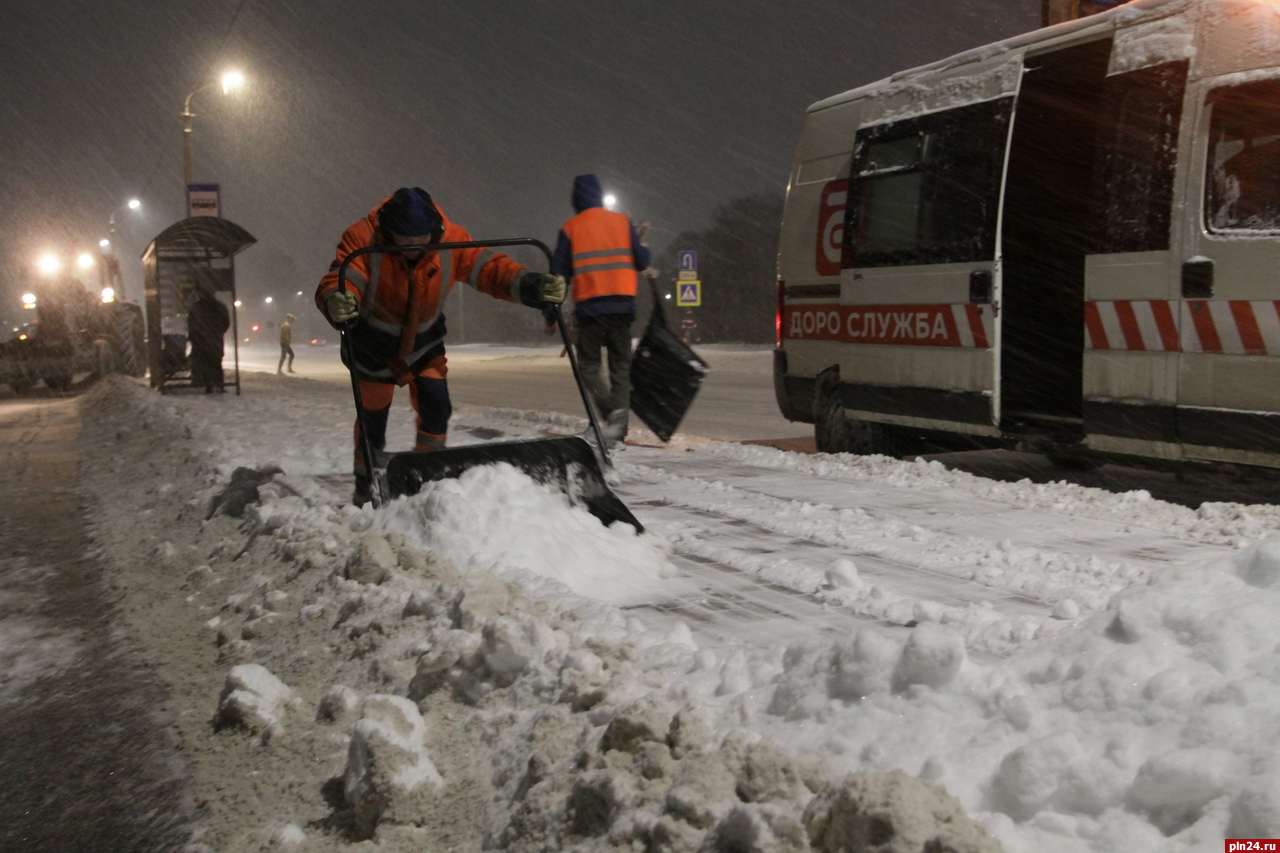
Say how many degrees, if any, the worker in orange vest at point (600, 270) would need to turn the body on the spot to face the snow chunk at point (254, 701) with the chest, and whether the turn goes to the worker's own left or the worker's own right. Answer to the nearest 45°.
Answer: approximately 180°

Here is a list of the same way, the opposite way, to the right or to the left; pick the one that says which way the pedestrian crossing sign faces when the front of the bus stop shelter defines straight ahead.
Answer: to the right

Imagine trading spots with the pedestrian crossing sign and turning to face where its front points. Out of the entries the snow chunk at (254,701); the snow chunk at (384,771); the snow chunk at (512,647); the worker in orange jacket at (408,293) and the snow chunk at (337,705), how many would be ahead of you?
5

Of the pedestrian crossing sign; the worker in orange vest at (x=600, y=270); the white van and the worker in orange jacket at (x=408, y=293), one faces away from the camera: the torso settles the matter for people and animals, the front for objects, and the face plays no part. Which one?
the worker in orange vest at (x=600, y=270)

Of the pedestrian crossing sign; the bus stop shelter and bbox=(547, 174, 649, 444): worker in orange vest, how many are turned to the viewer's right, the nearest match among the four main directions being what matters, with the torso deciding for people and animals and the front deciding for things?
1

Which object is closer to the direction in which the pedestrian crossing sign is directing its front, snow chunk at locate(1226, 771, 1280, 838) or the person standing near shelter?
the snow chunk

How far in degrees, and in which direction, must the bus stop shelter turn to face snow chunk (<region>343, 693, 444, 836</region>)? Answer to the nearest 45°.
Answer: approximately 90° to its right

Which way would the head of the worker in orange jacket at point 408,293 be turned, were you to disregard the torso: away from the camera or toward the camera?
toward the camera

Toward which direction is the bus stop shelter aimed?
to the viewer's right

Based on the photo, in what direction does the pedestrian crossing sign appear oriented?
toward the camera

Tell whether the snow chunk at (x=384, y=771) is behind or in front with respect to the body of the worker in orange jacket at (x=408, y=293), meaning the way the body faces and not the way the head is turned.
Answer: in front

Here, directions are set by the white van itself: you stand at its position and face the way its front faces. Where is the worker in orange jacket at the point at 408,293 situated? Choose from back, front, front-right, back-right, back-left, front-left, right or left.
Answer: right

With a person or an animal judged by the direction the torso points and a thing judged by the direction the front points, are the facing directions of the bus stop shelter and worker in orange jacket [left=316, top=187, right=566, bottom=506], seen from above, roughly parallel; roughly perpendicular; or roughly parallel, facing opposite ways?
roughly perpendicular

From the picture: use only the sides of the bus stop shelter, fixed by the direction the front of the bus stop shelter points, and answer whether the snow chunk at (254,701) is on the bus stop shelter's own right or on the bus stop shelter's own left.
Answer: on the bus stop shelter's own right

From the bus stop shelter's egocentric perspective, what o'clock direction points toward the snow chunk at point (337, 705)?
The snow chunk is roughly at 3 o'clock from the bus stop shelter.

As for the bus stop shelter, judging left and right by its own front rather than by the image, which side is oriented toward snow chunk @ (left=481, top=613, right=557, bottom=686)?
right

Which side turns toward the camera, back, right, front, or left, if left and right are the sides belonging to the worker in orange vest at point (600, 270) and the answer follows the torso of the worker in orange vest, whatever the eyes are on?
back

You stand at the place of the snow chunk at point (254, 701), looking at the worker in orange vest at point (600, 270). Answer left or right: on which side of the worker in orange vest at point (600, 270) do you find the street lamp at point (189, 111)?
left

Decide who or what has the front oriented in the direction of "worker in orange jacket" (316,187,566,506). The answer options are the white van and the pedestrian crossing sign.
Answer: the pedestrian crossing sign

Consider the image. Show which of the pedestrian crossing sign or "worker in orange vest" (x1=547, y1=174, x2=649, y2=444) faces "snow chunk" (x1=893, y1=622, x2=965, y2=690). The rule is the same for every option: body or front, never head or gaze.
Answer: the pedestrian crossing sign
